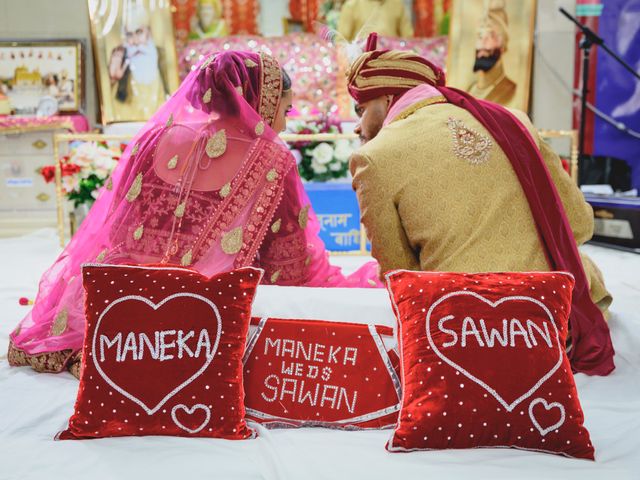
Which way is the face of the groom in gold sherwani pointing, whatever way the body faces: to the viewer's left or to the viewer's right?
to the viewer's left

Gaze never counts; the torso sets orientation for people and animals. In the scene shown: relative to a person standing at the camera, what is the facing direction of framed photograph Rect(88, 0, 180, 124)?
facing the viewer

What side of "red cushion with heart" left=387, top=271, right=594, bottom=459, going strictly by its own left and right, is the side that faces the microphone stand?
back

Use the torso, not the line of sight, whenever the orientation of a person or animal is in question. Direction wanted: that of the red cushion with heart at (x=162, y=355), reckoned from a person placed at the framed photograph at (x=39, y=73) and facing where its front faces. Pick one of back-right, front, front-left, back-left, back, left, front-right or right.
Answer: front

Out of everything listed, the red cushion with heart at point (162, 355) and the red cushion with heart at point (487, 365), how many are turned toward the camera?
2

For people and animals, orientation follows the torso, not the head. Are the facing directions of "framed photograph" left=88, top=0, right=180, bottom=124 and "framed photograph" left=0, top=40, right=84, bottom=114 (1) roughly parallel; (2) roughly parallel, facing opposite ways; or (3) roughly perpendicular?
roughly parallel

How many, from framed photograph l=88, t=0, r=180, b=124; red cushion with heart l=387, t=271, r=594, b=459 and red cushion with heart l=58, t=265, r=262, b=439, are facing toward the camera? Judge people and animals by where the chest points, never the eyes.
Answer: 3

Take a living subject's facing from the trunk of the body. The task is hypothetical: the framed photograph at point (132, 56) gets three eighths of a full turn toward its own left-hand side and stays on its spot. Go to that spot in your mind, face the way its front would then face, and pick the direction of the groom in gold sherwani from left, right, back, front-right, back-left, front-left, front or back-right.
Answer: back-right

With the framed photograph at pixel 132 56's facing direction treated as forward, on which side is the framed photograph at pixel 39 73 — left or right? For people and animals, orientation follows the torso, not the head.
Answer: on its right

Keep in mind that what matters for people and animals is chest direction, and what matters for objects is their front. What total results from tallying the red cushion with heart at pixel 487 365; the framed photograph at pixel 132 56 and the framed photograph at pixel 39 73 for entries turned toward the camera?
3

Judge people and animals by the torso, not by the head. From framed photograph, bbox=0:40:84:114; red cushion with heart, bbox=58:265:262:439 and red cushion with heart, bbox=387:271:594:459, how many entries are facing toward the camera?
3

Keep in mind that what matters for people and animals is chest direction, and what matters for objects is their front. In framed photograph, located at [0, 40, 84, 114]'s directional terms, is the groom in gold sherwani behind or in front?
in front
